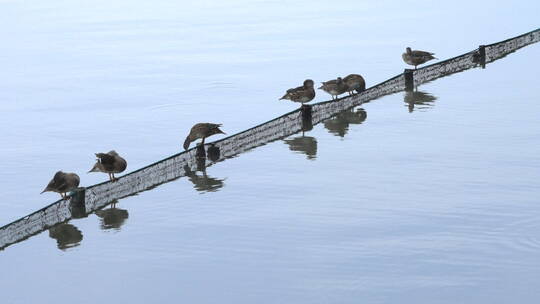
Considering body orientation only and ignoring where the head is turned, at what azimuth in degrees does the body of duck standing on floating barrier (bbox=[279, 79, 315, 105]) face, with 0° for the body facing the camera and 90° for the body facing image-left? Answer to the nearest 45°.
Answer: approximately 270°
